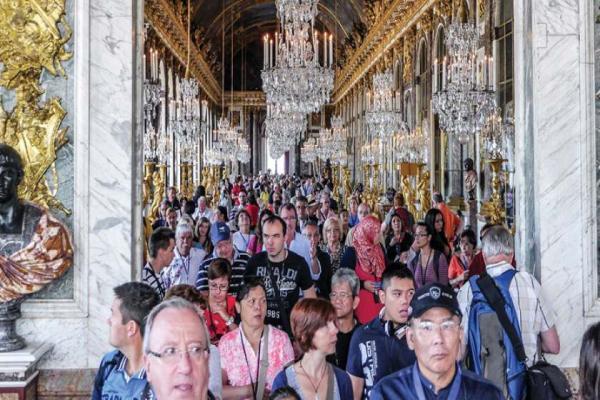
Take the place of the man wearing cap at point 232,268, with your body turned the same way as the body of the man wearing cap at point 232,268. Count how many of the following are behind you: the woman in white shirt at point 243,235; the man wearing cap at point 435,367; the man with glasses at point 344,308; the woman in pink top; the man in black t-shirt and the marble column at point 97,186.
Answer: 1

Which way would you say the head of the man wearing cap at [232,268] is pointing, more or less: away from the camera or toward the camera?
toward the camera

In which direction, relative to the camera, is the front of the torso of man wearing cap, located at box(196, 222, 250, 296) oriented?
toward the camera

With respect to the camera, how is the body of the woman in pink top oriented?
toward the camera

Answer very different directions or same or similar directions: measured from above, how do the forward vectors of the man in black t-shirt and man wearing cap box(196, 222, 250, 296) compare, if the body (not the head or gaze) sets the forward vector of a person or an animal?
same or similar directions

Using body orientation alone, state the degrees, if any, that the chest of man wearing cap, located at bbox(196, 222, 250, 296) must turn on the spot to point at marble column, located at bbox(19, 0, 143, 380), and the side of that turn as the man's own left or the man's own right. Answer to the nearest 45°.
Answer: approximately 45° to the man's own right

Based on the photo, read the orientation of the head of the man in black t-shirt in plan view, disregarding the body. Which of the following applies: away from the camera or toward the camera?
toward the camera

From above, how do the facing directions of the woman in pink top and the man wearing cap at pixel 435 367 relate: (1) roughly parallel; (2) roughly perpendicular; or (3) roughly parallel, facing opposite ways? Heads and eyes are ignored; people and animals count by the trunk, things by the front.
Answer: roughly parallel

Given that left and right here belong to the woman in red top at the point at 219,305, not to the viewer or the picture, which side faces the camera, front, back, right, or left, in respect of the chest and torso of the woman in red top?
front

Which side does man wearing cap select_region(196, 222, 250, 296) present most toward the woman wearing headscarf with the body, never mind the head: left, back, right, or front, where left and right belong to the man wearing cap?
left

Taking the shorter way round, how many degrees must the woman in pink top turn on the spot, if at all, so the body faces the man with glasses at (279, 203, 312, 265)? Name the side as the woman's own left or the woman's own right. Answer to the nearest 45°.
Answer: approximately 180°

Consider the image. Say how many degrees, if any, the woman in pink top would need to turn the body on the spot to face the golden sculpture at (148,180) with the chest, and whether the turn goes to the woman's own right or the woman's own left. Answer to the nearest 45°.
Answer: approximately 180°

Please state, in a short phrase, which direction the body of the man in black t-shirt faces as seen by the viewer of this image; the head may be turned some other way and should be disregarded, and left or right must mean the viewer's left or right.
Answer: facing the viewer

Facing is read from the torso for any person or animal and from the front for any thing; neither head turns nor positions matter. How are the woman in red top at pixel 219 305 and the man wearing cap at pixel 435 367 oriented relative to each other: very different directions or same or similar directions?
same or similar directions

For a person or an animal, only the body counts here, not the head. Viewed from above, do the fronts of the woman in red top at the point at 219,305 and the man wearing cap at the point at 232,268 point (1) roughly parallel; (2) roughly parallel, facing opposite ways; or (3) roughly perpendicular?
roughly parallel
